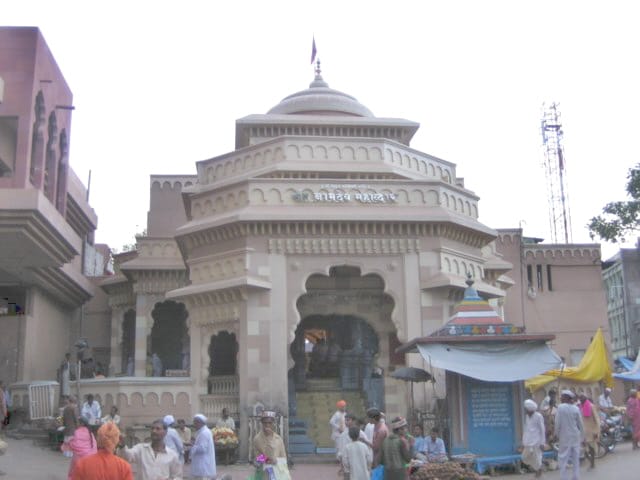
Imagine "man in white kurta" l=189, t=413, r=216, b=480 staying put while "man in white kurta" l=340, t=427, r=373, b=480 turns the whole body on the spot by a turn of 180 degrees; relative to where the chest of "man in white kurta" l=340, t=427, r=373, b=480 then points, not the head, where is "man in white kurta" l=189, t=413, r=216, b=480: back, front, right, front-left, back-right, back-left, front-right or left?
right

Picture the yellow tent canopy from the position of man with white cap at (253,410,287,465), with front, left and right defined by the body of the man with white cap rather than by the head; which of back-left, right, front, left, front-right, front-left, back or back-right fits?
back-left

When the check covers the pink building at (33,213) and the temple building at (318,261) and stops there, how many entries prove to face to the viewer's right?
1

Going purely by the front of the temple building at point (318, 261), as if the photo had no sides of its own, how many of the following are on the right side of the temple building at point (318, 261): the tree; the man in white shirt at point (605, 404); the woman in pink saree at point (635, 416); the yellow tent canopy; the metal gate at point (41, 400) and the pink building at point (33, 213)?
2

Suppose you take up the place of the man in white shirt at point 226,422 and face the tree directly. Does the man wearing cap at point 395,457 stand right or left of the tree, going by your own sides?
right

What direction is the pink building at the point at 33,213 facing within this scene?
to the viewer's right

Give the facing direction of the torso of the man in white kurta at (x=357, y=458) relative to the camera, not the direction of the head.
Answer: away from the camera

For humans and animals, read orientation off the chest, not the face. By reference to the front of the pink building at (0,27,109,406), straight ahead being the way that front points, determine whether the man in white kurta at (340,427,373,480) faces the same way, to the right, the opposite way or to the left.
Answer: to the left

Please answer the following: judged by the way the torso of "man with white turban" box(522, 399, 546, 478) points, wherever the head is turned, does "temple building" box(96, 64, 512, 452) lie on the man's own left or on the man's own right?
on the man's own right

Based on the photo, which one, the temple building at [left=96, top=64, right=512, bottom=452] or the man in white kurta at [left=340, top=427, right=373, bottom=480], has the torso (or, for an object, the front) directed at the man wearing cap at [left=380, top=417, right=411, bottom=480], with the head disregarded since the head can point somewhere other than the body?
the temple building

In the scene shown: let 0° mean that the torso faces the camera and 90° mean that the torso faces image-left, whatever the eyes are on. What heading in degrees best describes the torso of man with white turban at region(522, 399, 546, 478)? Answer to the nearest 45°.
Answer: approximately 45°

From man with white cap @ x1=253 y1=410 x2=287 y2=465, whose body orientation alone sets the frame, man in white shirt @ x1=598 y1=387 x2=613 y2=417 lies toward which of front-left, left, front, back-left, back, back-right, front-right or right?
back-left

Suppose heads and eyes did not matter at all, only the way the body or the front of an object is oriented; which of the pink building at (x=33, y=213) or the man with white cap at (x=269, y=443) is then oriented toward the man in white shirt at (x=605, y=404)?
the pink building
